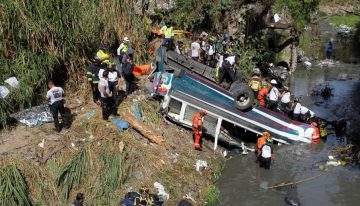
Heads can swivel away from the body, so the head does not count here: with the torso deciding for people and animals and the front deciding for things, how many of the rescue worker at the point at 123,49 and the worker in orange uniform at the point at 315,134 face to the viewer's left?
1

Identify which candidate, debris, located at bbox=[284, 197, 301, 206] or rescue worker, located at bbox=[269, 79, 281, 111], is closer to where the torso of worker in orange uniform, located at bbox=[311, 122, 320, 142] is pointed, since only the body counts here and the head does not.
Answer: the rescue worker

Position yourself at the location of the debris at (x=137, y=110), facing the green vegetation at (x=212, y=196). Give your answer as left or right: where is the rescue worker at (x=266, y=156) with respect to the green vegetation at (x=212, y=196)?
left

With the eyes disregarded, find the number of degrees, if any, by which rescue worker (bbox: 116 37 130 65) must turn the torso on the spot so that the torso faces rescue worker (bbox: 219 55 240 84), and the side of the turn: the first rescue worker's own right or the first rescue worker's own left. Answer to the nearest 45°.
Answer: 0° — they already face them

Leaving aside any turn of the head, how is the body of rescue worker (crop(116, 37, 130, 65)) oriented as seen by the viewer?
to the viewer's right

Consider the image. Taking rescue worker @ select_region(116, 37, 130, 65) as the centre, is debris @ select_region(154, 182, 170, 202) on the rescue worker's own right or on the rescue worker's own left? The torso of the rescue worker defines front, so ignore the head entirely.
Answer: on the rescue worker's own right

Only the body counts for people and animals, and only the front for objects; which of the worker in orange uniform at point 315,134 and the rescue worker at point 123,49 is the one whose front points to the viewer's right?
the rescue worker

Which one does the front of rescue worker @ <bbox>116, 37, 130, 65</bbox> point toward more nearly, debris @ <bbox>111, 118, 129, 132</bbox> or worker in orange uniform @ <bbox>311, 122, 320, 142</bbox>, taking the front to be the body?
the worker in orange uniform

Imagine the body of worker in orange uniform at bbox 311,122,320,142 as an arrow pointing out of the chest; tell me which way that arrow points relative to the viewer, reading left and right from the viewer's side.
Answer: facing to the left of the viewer
